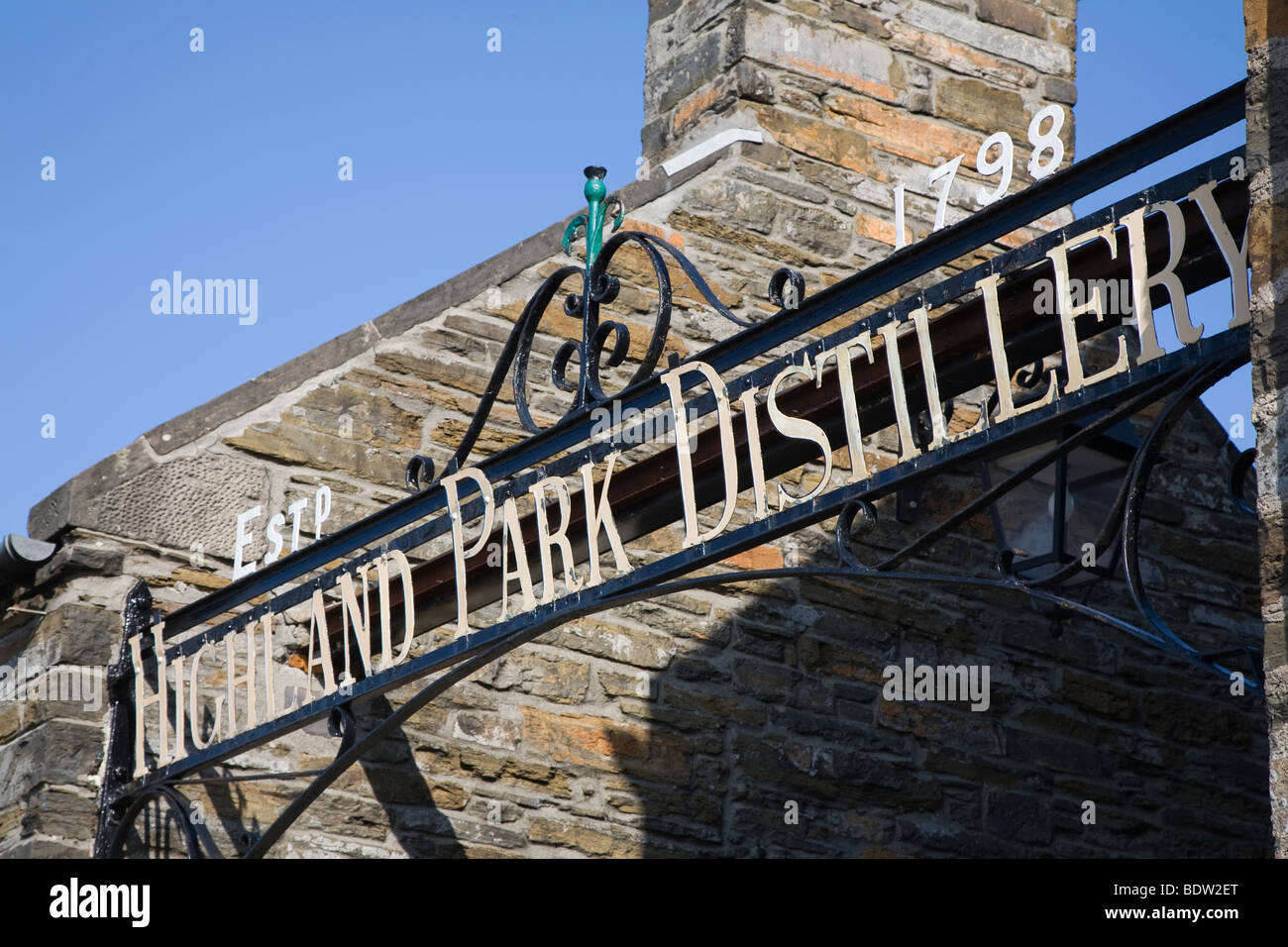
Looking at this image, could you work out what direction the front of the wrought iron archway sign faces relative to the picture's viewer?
facing the viewer and to the left of the viewer
